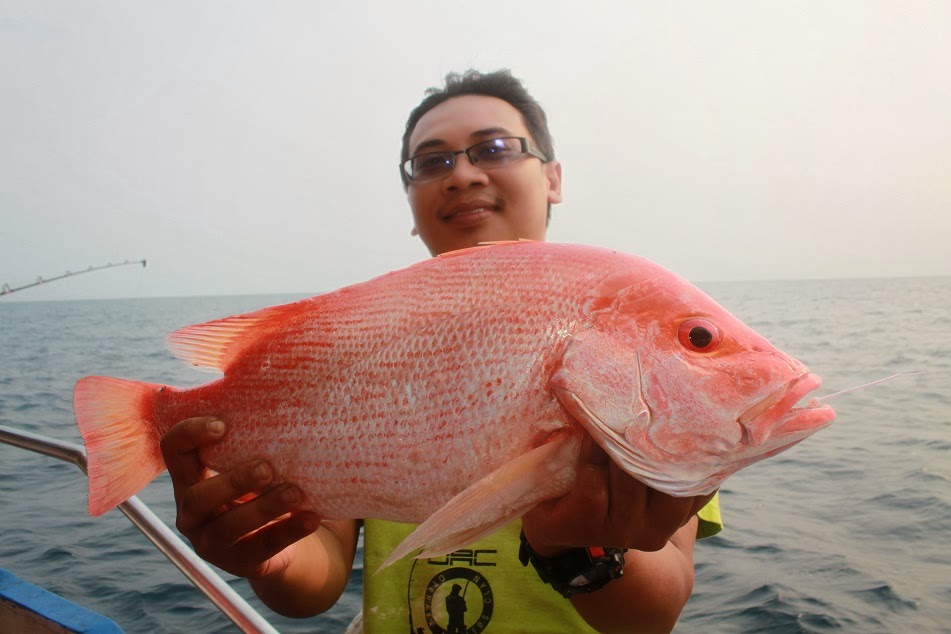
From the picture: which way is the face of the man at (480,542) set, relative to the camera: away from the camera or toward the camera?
toward the camera

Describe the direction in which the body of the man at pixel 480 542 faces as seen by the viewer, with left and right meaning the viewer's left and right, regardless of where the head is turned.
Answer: facing the viewer

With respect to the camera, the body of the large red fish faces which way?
to the viewer's right
